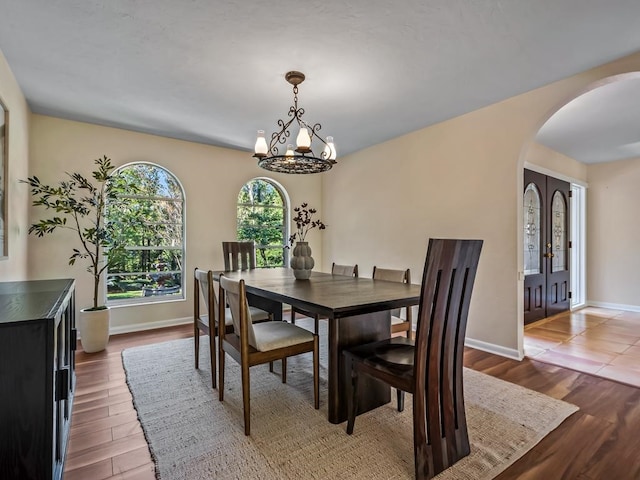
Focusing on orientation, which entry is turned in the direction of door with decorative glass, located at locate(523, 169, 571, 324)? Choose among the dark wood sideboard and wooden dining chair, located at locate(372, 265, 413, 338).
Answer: the dark wood sideboard

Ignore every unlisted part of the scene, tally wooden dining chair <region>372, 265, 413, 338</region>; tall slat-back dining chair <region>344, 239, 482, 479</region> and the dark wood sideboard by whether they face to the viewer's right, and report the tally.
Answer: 1

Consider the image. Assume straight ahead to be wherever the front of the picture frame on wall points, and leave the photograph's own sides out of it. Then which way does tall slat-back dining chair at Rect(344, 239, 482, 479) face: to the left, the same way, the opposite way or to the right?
to the left

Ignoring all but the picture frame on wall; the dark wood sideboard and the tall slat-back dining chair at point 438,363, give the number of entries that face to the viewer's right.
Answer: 2

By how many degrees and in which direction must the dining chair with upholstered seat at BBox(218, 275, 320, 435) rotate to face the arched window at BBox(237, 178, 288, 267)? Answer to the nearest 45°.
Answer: approximately 45° to its left

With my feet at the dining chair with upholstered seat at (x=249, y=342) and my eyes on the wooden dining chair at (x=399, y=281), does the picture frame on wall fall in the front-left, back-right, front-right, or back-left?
back-left

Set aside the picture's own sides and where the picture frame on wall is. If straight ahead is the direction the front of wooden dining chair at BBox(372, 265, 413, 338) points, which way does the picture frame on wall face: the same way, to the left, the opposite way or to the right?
the opposite way

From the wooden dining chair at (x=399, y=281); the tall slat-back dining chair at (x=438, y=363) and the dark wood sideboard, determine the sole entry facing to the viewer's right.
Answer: the dark wood sideboard

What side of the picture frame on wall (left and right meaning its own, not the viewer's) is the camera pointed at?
right

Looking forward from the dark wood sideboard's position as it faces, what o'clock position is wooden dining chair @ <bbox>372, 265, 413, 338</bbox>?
The wooden dining chair is roughly at 12 o'clock from the dark wood sideboard.

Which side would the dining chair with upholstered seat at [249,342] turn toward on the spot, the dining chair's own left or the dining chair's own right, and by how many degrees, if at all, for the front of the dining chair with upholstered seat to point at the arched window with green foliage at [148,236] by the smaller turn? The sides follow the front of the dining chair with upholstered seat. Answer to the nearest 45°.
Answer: approximately 90° to the dining chair's own left

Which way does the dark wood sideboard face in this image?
to the viewer's right

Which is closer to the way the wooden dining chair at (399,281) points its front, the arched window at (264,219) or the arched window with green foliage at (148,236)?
the arched window with green foliage

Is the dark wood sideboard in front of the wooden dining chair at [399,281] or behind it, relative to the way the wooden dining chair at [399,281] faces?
in front

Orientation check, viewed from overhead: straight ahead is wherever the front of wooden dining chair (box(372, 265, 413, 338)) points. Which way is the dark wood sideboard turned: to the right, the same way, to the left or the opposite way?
the opposite way

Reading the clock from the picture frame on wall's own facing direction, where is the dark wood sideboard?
The dark wood sideboard is roughly at 3 o'clock from the picture frame on wall.

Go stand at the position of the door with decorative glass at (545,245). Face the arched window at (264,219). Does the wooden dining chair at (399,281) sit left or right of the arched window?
left

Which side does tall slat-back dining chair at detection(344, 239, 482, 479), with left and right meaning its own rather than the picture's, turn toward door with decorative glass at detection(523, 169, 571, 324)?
right

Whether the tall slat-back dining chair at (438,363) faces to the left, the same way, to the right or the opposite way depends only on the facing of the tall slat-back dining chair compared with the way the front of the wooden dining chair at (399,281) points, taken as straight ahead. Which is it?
to the right
